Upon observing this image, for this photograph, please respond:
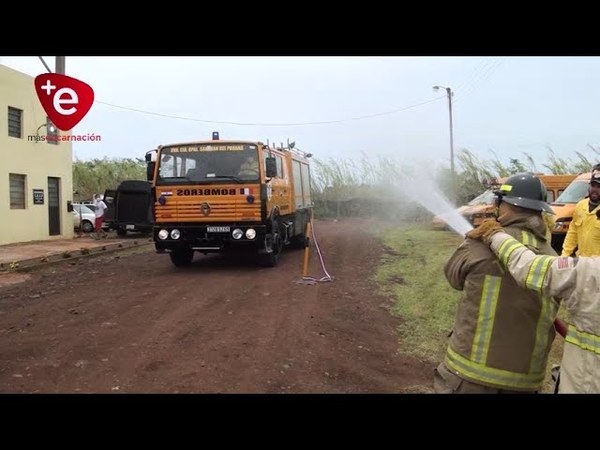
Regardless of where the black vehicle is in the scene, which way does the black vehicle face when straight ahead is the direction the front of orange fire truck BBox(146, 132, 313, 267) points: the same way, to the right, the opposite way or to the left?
the opposite way

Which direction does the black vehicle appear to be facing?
away from the camera

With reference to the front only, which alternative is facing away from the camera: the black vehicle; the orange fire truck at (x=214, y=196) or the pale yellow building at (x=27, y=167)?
the black vehicle

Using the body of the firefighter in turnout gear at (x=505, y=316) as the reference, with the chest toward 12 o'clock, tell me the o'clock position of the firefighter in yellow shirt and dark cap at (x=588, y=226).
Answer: the firefighter in yellow shirt and dark cap at (x=588, y=226) is roughly at 2 o'clock from the firefighter in turnout gear at (x=505, y=316).

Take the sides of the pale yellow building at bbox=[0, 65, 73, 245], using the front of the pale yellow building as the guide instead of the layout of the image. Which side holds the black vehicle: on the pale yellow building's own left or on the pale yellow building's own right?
on the pale yellow building's own left

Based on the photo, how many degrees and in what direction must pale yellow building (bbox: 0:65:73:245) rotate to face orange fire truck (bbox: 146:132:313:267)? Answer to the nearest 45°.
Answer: approximately 45° to its right
